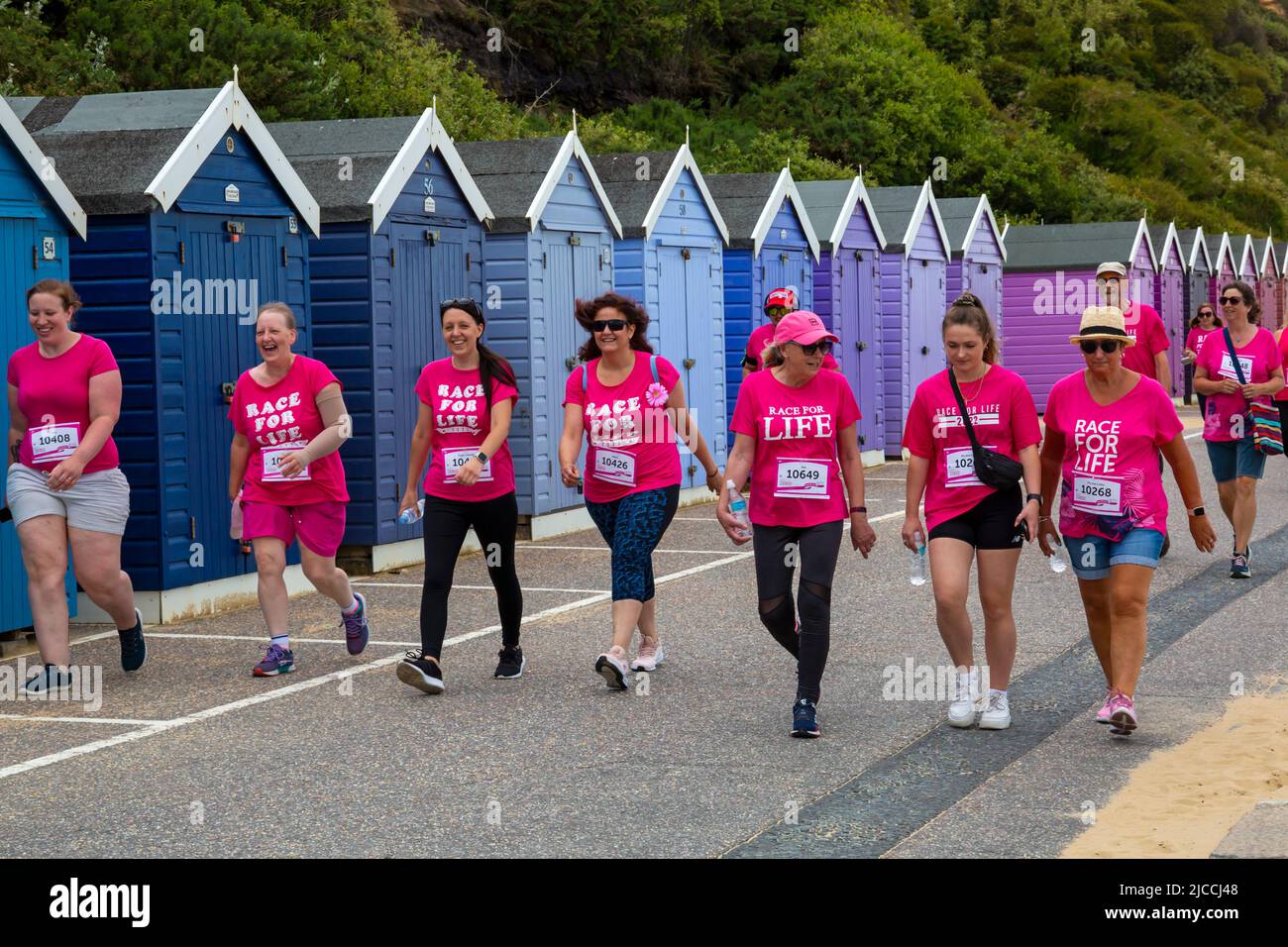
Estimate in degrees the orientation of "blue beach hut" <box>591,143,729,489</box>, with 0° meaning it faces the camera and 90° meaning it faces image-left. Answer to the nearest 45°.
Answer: approximately 315°

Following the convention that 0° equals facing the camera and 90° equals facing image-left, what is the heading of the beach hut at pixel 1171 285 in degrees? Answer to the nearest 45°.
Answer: approximately 315°

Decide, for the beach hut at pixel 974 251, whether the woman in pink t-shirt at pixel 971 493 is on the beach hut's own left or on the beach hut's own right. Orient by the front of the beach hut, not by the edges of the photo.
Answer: on the beach hut's own right

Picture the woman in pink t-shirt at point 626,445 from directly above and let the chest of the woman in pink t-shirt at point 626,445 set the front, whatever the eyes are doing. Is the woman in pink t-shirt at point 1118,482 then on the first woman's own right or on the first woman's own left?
on the first woman's own left

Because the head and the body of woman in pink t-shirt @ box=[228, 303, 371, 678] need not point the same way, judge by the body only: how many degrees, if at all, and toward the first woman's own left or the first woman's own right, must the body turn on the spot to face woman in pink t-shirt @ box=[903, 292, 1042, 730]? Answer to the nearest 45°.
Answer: approximately 90° to the first woman's own left

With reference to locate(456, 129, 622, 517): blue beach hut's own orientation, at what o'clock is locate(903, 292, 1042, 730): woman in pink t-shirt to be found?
The woman in pink t-shirt is roughly at 1 o'clock from the blue beach hut.

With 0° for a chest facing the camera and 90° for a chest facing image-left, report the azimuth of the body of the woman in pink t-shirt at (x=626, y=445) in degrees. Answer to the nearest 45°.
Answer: approximately 45°

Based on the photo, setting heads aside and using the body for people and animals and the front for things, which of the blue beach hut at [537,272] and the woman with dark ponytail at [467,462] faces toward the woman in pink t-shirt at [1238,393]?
the blue beach hut

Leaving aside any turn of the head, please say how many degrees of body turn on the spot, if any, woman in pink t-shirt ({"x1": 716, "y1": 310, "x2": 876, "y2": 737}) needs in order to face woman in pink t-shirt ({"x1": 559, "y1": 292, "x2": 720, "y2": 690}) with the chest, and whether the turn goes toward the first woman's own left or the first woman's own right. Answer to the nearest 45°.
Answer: approximately 135° to the first woman's own right

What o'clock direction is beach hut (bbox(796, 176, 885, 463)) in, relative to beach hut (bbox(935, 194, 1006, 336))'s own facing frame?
beach hut (bbox(796, 176, 885, 463)) is roughly at 2 o'clock from beach hut (bbox(935, 194, 1006, 336)).

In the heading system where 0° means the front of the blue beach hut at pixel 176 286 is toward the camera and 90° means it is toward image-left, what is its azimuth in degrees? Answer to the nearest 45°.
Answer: approximately 315°

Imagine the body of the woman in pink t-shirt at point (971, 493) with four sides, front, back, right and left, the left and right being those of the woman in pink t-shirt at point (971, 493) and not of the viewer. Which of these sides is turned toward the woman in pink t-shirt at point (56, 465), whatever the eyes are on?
right

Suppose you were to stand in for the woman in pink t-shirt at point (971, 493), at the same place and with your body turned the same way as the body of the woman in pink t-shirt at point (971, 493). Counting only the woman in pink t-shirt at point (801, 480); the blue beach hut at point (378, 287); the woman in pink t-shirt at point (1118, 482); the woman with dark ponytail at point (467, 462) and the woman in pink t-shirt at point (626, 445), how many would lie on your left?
1

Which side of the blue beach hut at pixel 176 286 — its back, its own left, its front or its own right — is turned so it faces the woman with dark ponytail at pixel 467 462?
front

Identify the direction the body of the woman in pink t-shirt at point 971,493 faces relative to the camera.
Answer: toward the camera

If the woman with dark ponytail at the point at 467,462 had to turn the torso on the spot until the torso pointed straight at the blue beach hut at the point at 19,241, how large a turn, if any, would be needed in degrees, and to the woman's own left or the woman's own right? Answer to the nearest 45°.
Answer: approximately 90° to the woman's own right
